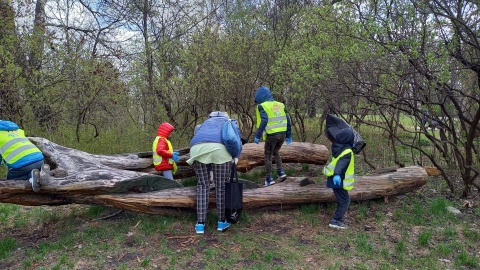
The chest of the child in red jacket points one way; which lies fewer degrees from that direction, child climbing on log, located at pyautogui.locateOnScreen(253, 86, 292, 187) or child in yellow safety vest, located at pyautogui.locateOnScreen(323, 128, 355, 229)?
the child climbing on log

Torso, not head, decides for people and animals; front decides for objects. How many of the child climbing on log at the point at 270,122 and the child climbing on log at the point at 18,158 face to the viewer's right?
0

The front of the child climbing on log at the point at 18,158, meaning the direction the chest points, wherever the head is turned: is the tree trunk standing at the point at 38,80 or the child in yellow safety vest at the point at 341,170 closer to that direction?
the tree trunk standing

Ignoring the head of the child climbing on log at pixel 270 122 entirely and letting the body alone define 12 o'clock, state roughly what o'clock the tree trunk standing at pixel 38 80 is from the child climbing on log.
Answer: The tree trunk standing is roughly at 11 o'clock from the child climbing on log.

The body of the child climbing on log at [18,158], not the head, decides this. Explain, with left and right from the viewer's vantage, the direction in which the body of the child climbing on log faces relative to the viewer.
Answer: facing away from the viewer and to the left of the viewer

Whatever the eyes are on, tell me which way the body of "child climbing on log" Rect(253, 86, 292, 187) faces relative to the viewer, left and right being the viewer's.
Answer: facing away from the viewer and to the left of the viewer

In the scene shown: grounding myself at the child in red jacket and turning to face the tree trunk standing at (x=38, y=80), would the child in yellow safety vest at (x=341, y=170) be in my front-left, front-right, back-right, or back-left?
back-right

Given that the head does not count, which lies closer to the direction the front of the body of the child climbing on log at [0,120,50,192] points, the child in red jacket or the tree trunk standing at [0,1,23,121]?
the tree trunk standing

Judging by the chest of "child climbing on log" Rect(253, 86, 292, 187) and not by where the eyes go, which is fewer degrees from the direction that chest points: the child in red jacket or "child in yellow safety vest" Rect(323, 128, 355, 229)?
the child in red jacket

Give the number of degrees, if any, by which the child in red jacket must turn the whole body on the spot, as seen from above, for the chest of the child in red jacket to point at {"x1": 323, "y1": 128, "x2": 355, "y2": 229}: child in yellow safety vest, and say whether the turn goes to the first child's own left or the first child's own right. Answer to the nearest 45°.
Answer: approximately 45° to the first child's own right
